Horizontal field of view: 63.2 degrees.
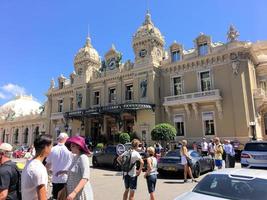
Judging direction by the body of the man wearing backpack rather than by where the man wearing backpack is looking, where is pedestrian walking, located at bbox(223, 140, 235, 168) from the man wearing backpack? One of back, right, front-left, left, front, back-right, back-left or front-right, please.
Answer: front

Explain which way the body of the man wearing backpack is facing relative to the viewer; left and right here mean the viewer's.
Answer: facing away from the viewer and to the right of the viewer

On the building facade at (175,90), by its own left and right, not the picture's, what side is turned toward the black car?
front

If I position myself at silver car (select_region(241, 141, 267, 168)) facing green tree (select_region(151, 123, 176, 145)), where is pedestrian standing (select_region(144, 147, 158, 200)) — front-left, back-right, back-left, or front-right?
back-left

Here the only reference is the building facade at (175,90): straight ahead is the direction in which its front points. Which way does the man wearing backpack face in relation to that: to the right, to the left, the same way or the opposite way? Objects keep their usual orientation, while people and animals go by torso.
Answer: the opposite way

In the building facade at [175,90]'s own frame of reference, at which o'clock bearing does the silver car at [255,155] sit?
The silver car is roughly at 10 o'clock from the building facade.

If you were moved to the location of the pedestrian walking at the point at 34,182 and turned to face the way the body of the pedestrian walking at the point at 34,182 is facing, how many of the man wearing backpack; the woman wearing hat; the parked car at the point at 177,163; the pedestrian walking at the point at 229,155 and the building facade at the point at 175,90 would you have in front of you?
5

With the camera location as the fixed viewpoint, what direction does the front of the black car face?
facing the viewer and to the left of the viewer

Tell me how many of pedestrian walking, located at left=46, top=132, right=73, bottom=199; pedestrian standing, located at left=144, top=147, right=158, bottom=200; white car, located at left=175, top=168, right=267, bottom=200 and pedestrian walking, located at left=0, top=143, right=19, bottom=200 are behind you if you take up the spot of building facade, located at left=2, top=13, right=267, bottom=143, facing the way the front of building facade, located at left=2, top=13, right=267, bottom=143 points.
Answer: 0

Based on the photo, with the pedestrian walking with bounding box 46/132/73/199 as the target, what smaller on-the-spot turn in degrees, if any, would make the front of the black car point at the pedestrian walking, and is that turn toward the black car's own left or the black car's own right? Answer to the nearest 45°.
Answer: approximately 45° to the black car's own left

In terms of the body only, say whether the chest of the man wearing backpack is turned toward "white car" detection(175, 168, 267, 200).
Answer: no
